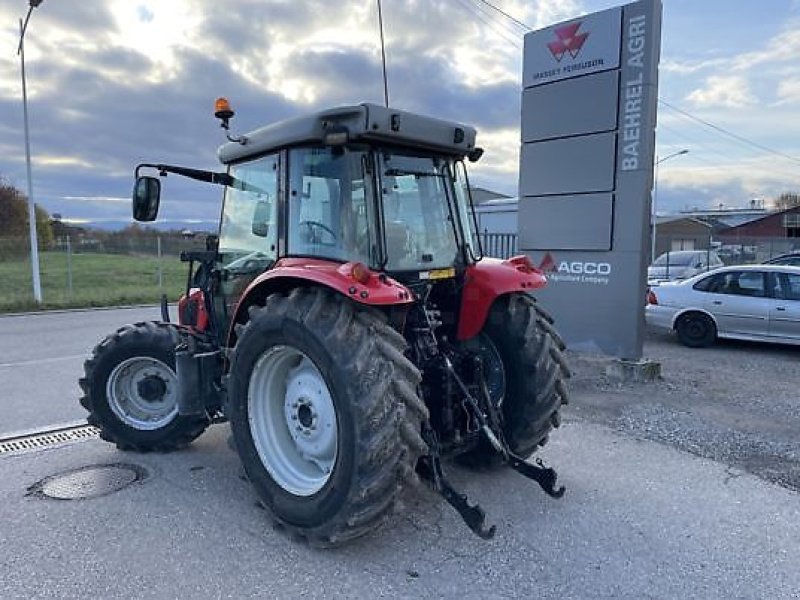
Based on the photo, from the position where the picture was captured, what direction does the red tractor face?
facing away from the viewer and to the left of the viewer

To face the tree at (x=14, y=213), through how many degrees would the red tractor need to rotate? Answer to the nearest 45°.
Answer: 0° — it already faces it

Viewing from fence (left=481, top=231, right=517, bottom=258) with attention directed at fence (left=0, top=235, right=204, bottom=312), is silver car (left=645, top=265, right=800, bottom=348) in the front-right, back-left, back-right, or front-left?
front-left

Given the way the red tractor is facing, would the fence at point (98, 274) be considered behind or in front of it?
in front

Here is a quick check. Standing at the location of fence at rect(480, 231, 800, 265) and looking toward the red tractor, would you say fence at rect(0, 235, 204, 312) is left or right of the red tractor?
right

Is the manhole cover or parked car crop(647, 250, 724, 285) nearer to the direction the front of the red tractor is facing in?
the manhole cover

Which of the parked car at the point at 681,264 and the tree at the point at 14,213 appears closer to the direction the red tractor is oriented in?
the tree
